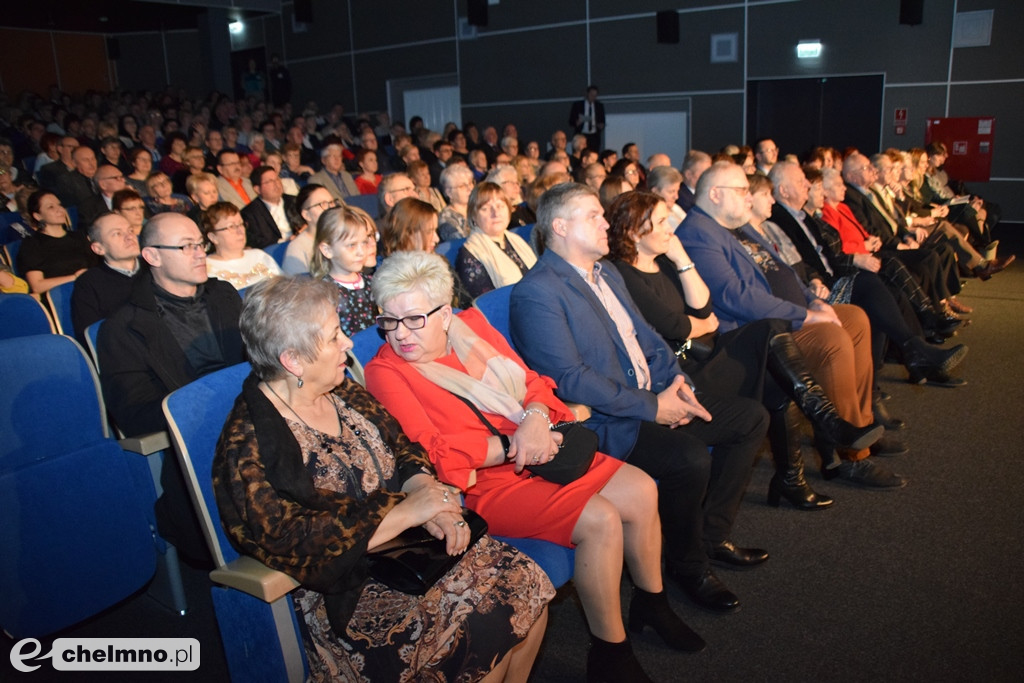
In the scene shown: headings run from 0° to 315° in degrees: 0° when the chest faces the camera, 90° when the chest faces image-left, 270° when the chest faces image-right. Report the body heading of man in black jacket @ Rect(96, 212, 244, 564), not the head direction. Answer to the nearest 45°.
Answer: approximately 315°

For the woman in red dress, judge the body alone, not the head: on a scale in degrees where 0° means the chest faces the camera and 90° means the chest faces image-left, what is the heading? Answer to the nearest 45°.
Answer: approximately 315°

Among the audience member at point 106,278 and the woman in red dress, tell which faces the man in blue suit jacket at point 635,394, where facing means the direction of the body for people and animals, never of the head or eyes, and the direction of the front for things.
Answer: the audience member

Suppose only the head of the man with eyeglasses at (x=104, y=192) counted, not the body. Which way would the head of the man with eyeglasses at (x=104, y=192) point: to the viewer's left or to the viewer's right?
to the viewer's right

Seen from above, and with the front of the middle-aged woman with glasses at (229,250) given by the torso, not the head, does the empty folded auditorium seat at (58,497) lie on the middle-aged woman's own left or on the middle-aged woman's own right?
on the middle-aged woman's own right

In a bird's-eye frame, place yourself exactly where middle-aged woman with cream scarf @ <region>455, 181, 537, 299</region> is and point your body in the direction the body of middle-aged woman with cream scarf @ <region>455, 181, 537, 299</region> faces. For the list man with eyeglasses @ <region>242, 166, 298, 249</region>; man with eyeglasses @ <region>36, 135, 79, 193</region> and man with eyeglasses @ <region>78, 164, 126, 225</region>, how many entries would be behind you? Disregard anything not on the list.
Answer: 3

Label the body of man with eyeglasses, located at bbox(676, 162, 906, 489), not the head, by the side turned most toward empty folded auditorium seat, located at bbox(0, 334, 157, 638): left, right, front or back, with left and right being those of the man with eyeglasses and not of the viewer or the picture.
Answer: right

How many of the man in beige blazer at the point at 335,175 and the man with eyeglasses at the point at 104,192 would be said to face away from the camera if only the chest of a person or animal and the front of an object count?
0

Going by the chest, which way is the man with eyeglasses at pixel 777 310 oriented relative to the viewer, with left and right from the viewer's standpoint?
facing the viewer and to the right of the viewer

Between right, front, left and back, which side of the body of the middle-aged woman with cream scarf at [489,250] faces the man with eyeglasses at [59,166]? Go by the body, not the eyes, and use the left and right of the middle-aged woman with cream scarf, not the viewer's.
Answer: back

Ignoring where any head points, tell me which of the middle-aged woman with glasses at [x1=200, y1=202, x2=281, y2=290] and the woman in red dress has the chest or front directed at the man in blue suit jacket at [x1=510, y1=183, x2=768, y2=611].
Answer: the middle-aged woman with glasses

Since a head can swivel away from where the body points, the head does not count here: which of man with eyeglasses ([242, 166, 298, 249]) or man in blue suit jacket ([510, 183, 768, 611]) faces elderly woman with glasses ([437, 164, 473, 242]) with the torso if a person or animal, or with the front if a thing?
the man with eyeglasses

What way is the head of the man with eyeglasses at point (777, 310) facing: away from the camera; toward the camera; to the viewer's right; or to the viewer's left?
to the viewer's right

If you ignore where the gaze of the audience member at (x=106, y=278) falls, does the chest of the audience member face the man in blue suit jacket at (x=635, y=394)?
yes

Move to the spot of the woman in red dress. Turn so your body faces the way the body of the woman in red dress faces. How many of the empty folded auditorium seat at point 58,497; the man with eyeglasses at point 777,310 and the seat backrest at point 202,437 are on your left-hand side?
1
